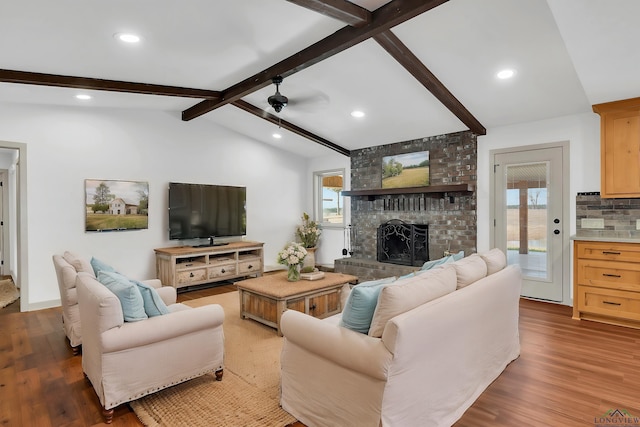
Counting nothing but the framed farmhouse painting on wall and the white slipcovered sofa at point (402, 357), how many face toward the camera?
1

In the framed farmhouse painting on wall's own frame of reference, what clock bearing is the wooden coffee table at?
The wooden coffee table is roughly at 11 o'clock from the framed farmhouse painting on wall.

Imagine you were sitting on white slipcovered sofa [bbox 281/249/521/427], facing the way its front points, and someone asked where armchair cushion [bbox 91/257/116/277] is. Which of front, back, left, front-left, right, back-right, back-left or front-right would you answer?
front-left

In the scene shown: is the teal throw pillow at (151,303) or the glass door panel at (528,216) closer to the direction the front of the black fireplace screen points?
the teal throw pillow

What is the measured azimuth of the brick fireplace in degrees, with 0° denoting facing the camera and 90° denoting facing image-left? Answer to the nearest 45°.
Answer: approximately 45°

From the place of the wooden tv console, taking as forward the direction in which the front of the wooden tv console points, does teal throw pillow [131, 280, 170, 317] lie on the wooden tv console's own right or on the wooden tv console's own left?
on the wooden tv console's own right

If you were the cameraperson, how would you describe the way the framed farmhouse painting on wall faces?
facing the viewer

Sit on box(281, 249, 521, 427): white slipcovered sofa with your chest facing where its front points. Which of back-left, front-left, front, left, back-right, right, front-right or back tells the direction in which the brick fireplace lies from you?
front-right

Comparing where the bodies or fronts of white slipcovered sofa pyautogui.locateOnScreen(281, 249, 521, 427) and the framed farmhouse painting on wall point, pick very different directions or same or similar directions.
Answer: very different directions

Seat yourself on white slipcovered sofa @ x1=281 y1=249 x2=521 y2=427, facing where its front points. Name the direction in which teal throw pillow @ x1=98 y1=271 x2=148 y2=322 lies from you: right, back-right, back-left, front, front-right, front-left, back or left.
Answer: front-left

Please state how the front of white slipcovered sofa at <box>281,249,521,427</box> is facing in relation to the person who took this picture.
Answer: facing away from the viewer and to the left of the viewer

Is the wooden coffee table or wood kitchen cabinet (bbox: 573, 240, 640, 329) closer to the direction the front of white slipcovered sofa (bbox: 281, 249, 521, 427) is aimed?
the wooden coffee table

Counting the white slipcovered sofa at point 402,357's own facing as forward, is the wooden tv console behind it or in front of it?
in front

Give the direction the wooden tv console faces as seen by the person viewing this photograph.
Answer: facing the viewer and to the right of the viewer

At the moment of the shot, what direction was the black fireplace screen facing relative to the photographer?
facing the viewer and to the left of the viewer

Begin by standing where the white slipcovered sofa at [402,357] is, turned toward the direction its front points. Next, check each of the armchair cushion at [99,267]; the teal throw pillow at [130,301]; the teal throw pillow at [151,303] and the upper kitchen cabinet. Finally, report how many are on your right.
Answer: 1

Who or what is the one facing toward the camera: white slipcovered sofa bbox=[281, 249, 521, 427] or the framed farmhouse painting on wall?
the framed farmhouse painting on wall

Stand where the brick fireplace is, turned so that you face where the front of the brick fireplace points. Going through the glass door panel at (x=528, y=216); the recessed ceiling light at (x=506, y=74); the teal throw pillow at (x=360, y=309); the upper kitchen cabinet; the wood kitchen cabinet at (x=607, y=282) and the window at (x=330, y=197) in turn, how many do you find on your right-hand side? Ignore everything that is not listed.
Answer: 1

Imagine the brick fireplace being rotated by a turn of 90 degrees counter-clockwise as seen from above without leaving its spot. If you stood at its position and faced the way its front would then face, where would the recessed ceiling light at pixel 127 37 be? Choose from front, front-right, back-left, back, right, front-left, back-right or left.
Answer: right

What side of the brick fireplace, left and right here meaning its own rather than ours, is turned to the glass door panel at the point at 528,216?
left
